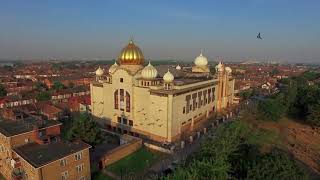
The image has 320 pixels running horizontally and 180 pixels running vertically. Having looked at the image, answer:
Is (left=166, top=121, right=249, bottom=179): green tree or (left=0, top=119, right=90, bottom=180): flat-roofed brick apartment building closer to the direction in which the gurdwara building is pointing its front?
the flat-roofed brick apartment building

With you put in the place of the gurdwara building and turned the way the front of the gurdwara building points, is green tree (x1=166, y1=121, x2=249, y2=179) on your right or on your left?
on your left

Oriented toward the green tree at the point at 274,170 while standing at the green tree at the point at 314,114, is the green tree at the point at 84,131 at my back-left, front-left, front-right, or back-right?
front-right

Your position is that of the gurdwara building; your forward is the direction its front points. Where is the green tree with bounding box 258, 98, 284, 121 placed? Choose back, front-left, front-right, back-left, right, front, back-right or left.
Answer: back-left

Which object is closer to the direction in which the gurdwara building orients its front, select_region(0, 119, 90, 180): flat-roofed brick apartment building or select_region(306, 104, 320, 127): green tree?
the flat-roofed brick apartment building

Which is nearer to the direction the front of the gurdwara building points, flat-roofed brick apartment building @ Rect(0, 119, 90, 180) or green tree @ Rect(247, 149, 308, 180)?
the flat-roofed brick apartment building

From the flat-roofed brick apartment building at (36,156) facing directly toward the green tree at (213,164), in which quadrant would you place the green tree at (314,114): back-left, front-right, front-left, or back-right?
front-left

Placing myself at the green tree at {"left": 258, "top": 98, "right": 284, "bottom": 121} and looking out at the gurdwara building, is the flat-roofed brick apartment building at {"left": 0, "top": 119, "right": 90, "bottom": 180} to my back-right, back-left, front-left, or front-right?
front-left

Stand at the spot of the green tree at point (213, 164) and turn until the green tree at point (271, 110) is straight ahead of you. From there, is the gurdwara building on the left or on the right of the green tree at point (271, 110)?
left

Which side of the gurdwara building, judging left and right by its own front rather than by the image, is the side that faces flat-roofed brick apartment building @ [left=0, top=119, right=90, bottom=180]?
front

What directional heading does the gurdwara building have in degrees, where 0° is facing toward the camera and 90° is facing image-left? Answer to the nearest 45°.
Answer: approximately 45°

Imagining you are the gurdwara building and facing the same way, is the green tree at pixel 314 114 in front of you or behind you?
behind

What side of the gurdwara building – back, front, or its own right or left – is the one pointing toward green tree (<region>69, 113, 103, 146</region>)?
front
